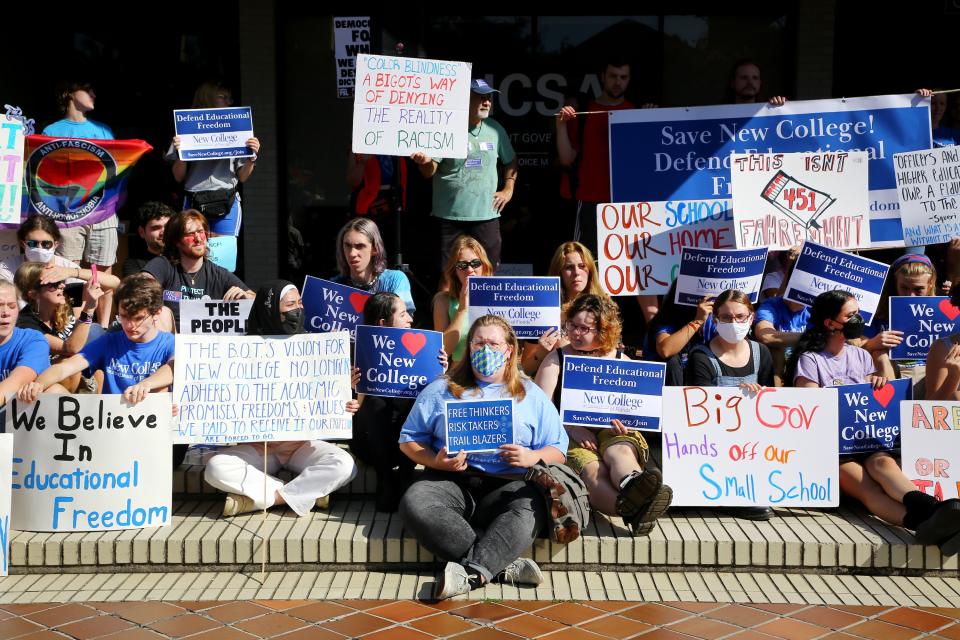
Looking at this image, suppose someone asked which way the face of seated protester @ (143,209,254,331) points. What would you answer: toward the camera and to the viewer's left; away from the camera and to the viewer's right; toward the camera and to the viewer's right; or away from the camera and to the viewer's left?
toward the camera and to the viewer's right

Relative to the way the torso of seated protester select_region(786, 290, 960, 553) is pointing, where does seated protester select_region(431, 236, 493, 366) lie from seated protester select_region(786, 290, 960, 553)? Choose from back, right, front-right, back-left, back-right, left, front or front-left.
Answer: back-right

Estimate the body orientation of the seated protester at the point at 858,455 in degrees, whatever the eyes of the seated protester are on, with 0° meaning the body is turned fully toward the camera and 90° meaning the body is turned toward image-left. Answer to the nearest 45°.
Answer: approximately 315°

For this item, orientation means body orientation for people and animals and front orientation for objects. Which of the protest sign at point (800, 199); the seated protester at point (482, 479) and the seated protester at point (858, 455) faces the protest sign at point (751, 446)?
the protest sign at point (800, 199)

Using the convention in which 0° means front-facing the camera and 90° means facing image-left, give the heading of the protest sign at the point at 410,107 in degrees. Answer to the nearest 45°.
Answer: approximately 0°

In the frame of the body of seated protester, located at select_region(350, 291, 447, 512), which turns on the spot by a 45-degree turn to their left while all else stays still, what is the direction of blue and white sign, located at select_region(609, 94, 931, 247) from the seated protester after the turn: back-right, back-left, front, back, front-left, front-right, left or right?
front-left

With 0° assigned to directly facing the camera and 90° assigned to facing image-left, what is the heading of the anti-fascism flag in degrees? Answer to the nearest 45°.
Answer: approximately 0°

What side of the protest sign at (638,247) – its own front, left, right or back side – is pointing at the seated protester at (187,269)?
right
